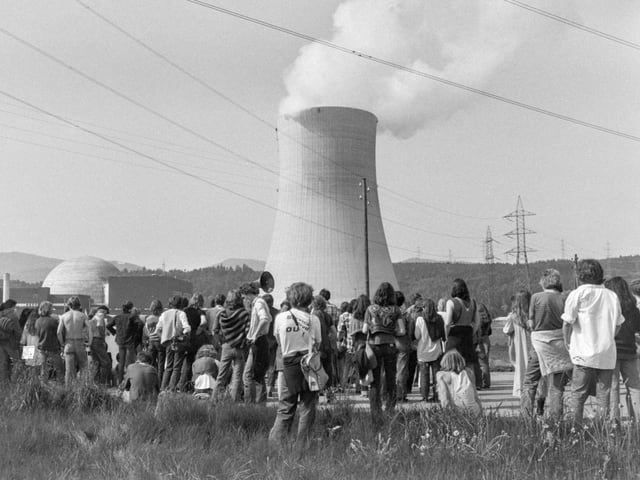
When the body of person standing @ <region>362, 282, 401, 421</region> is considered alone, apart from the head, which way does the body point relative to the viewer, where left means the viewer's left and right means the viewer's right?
facing away from the viewer

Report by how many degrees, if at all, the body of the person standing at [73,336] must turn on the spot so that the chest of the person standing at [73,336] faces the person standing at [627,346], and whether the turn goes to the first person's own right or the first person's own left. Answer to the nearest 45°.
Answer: approximately 135° to the first person's own right

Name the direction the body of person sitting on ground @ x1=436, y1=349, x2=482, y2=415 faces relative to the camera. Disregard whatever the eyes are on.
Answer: away from the camera

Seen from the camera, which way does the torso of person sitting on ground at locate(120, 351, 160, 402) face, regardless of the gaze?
away from the camera

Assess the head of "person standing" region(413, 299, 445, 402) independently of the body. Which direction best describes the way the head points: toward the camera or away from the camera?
away from the camera

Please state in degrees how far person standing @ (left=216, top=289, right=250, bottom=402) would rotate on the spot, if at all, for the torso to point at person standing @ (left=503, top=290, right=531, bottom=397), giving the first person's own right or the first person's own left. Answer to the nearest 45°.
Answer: approximately 90° to the first person's own right

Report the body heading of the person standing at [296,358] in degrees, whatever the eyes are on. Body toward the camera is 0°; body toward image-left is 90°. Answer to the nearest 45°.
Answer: approximately 180°

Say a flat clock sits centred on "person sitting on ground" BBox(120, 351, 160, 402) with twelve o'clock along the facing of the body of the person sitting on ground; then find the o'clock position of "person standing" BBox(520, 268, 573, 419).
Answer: The person standing is roughly at 4 o'clock from the person sitting on ground.

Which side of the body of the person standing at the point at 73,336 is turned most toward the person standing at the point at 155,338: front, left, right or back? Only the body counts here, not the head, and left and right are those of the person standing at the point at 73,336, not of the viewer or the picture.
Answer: right

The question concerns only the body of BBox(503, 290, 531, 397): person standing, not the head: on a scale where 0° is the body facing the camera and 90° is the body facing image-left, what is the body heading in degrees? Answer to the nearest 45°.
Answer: approximately 135°

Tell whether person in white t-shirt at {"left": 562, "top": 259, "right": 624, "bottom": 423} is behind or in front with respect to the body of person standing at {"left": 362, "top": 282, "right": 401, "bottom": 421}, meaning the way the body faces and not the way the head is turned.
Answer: behind
